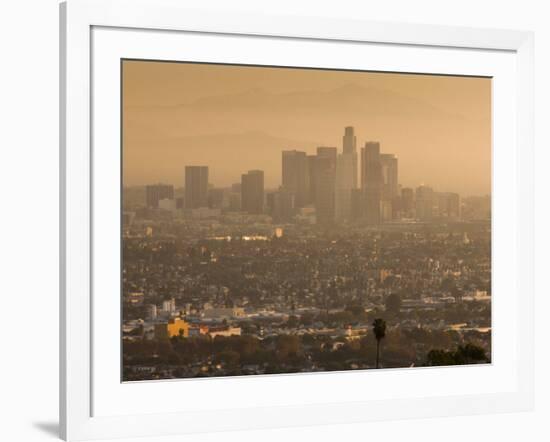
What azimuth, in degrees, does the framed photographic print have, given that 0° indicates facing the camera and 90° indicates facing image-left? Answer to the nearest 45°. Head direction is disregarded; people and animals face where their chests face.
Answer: approximately 315°
